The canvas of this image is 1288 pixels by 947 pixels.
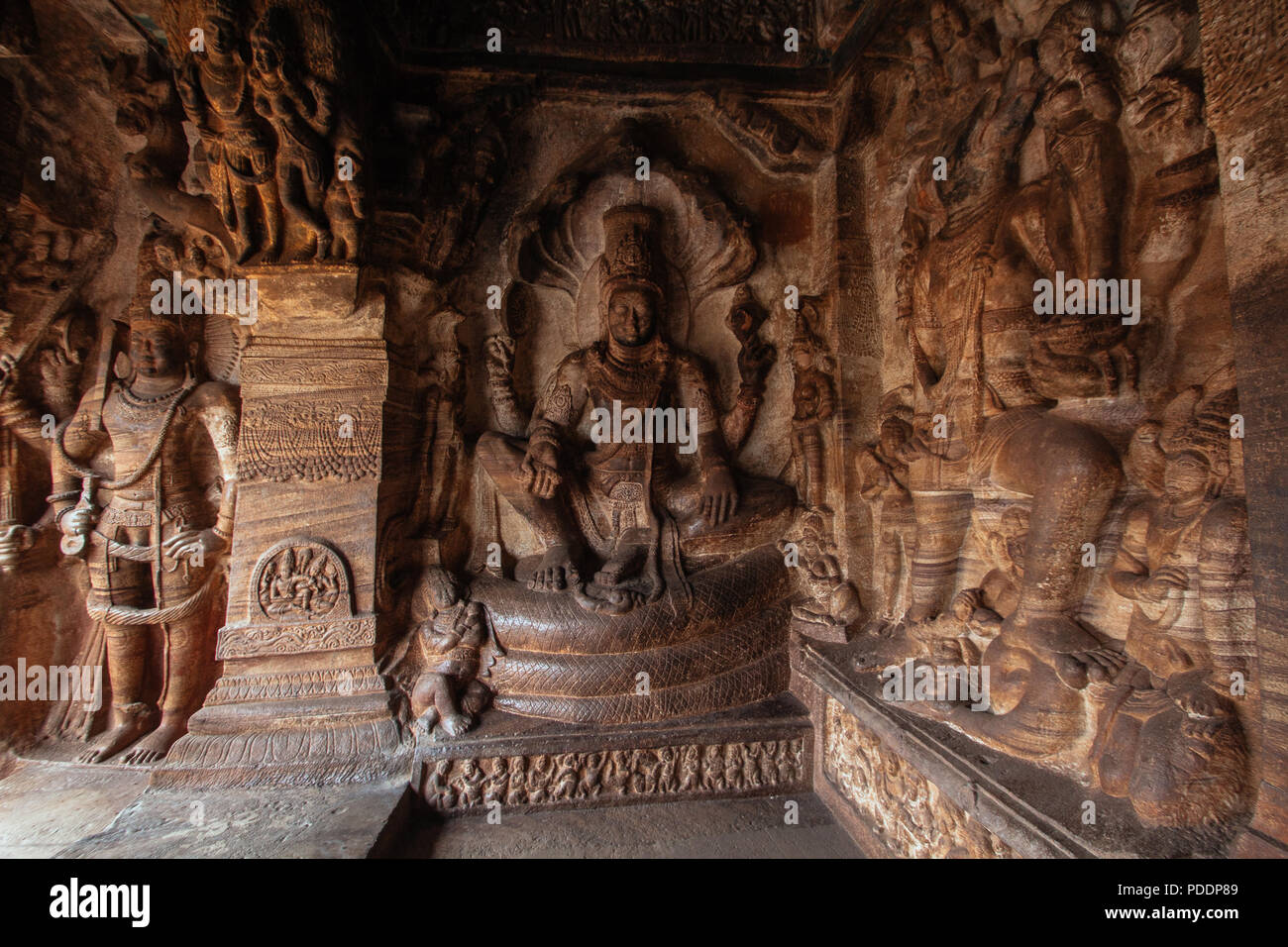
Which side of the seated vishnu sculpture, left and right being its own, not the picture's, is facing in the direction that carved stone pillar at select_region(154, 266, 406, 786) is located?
right

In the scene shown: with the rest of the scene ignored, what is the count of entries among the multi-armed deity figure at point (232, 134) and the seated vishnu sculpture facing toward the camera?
2

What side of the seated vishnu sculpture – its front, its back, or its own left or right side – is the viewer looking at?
front

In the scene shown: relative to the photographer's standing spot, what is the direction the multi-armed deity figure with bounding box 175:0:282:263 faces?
facing the viewer

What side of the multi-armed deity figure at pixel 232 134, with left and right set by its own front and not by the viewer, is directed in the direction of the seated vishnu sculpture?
left

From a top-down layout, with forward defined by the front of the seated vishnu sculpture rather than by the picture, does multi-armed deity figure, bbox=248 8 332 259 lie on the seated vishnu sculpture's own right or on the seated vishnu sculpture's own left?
on the seated vishnu sculpture's own right

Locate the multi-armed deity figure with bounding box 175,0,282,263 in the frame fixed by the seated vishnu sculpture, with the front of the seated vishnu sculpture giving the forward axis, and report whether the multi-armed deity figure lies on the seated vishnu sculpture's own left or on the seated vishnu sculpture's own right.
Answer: on the seated vishnu sculpture's own right

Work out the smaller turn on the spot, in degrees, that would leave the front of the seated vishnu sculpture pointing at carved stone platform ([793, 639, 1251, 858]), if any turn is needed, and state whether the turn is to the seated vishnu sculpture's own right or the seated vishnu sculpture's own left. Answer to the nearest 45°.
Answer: approximately 45° to the seated vishnu sculpture's own left
